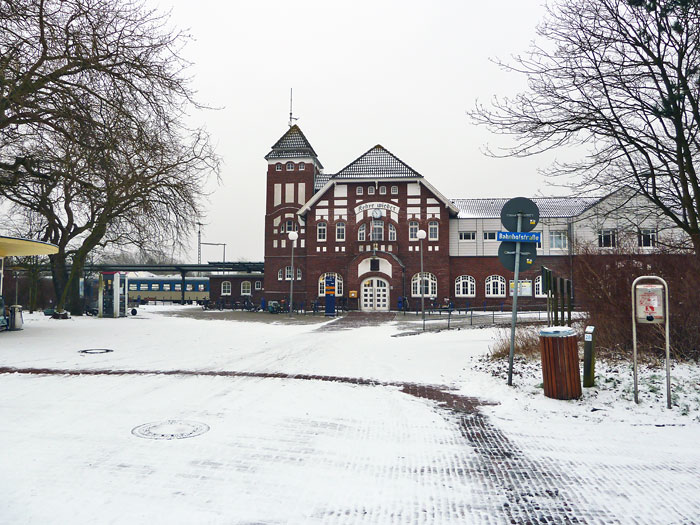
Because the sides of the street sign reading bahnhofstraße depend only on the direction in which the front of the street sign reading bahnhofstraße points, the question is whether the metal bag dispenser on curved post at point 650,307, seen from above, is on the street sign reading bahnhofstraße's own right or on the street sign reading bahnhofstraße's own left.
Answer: on the street sign reading bahnhofstraße's own left

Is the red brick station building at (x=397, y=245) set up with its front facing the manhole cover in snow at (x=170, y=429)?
yes

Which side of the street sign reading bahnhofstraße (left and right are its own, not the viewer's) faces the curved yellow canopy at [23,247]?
right

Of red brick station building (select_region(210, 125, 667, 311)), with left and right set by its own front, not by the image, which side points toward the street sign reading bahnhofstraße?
front

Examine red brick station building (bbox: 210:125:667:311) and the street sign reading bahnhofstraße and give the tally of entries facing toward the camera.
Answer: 2

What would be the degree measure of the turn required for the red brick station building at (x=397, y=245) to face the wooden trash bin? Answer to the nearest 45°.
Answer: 0° — it already faces it

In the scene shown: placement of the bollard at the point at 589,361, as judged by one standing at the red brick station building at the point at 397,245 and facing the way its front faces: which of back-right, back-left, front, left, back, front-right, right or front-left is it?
front

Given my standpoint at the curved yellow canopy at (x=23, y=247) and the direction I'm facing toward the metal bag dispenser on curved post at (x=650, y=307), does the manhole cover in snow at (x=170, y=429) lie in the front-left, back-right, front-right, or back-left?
front-right

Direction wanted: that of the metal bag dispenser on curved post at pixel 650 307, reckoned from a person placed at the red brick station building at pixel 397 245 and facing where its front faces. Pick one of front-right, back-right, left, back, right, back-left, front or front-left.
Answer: front

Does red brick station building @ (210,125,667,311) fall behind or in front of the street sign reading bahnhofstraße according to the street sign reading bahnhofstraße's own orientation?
behind

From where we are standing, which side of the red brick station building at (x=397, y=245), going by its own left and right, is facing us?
front

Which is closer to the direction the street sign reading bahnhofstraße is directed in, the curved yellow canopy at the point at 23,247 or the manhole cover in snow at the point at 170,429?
the manhole cover in snow

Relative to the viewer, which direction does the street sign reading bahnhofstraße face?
toward the camera
